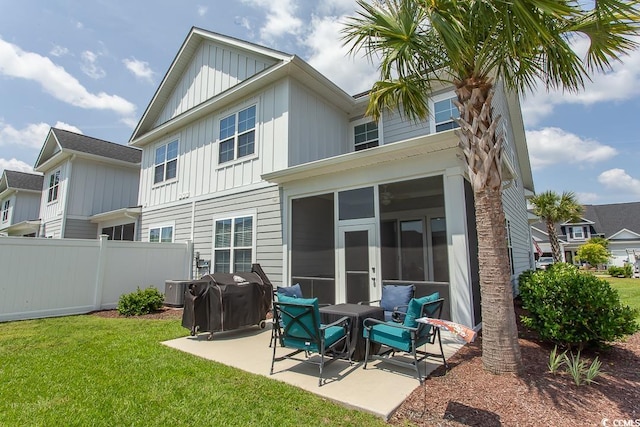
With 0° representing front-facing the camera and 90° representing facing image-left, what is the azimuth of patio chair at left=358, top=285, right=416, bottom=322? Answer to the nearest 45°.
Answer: approximately 45°

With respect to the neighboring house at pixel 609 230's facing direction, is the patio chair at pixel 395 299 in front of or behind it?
in front

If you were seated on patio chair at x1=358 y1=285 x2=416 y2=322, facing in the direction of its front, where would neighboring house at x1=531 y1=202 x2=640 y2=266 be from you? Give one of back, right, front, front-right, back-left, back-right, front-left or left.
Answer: back

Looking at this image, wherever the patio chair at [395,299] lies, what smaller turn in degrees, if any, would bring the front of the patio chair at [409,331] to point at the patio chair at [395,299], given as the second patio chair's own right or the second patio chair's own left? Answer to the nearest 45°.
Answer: approximately 45° to the second patio chair's own right

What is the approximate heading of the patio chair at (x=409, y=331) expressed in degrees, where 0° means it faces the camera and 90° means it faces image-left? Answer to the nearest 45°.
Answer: approximately 135°

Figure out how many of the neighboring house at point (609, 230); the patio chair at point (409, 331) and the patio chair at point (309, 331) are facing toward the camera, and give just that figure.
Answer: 1

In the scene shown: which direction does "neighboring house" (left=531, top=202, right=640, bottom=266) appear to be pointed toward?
toward the camera

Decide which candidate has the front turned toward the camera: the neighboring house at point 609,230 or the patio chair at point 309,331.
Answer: the neighboring house

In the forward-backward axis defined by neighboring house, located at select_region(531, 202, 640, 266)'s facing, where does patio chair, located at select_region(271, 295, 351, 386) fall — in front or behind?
in front

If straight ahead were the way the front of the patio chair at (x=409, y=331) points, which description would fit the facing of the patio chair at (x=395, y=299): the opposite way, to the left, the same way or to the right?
to the left

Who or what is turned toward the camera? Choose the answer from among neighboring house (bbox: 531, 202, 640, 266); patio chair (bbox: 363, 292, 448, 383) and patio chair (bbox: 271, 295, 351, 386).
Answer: the neighboring house

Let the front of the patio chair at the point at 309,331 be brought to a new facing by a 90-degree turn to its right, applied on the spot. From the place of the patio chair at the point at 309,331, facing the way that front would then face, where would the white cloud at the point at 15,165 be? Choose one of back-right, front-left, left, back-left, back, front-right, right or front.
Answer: back

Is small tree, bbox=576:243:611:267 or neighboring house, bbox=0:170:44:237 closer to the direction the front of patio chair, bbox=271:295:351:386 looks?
the small tree
